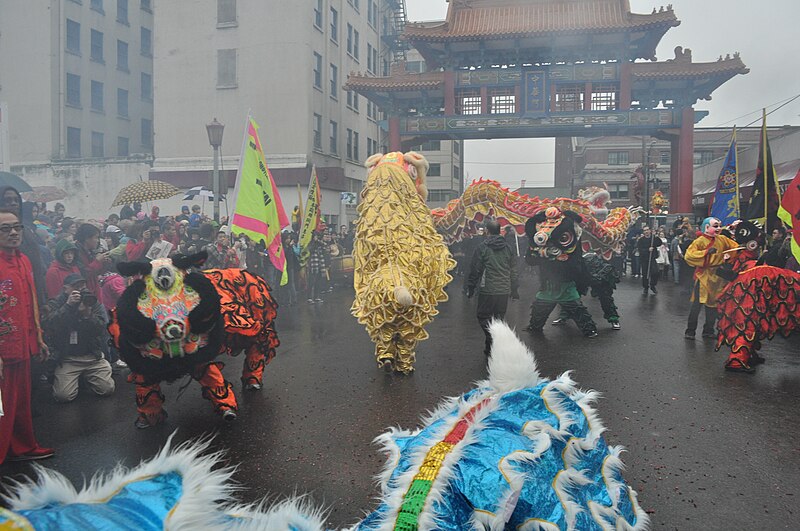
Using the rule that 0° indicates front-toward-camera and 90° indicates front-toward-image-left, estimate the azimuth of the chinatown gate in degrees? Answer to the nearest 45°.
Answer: approximately 0°

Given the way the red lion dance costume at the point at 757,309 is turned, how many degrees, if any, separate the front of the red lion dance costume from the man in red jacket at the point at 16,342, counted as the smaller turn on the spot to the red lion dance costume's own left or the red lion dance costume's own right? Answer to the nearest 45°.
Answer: approximately 45° to the red lion dance costume's own left

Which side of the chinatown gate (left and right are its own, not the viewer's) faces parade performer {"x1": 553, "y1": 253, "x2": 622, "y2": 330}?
front

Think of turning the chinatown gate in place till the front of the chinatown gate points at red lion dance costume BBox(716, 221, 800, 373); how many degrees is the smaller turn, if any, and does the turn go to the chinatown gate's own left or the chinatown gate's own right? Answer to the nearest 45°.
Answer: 0° — it already faces it

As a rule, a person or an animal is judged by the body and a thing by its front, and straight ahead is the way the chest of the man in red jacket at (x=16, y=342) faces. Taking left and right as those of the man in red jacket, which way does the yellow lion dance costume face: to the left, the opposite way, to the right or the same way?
to the left

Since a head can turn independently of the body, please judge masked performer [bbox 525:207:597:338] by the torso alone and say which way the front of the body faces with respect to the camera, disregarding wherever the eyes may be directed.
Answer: toward the camera

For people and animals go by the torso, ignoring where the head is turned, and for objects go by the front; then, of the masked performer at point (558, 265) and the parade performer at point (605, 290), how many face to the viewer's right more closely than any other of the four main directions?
0

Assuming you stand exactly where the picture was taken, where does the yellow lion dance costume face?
facing away from the viewer

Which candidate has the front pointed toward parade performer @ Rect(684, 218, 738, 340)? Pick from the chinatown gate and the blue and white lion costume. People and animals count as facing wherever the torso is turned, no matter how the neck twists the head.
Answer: the chinatown gate

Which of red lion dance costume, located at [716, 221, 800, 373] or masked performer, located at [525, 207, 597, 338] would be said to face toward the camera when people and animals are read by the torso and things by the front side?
the masked performer

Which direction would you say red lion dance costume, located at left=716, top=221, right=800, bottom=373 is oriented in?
to the viewer's left

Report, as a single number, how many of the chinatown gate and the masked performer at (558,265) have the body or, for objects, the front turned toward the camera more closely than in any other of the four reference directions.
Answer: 2
